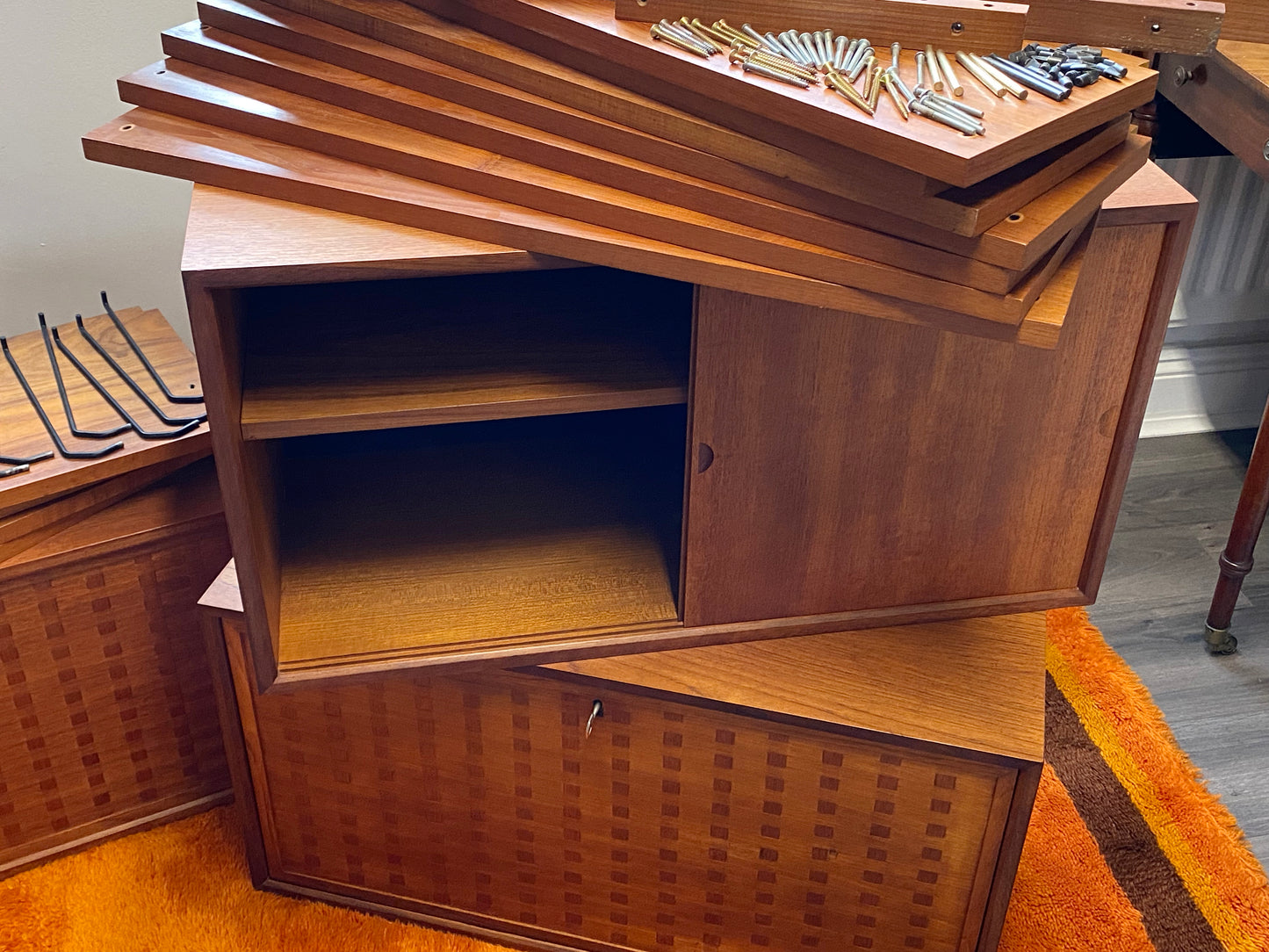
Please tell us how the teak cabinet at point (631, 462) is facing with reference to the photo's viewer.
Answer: facing the viewer

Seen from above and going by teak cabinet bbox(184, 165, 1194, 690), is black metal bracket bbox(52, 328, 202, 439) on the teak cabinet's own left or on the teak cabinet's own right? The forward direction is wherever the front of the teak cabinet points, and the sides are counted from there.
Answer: on the teak cabinet's own right

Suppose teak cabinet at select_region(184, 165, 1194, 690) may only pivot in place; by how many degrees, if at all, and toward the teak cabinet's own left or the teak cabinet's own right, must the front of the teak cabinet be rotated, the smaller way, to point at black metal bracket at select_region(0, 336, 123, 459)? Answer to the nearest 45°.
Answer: approximately 90° to the teak cabinet's own right
